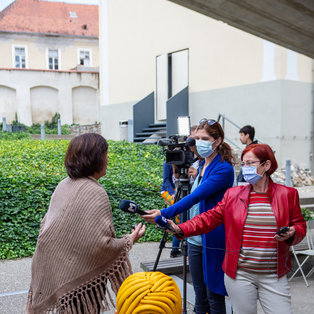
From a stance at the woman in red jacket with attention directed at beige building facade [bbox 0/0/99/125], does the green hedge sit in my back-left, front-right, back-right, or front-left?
front-left

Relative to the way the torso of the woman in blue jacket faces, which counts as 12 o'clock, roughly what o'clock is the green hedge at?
The green hedge is roughly at 3 o'clock from the woman in blue jacket.

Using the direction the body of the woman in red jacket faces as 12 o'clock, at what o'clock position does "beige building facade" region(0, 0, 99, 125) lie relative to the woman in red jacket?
The beige building facade is roughly at 5 o'clock from the woman in red jacket.

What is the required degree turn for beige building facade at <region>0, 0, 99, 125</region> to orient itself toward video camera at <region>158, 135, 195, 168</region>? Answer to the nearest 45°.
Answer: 0° — it already faces it

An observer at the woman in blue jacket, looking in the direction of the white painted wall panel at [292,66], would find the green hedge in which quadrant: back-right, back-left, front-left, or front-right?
front-left

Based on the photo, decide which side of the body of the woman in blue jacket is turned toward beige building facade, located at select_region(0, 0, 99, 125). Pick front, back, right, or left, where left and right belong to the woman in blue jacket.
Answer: right

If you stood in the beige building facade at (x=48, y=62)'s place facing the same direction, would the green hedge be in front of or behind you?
in front

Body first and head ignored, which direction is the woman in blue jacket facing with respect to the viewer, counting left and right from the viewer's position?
facing the viewer and to the left of the viewer

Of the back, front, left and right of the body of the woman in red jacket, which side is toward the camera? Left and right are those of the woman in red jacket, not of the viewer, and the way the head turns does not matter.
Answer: front

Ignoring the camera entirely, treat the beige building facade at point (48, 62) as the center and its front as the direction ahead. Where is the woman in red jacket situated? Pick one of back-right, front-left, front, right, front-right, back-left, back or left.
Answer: front

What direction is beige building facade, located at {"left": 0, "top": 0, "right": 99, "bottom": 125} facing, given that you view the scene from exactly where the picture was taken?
facing the viewer

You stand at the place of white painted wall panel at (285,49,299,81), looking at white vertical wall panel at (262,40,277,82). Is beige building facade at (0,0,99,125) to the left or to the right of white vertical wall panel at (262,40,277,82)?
right
